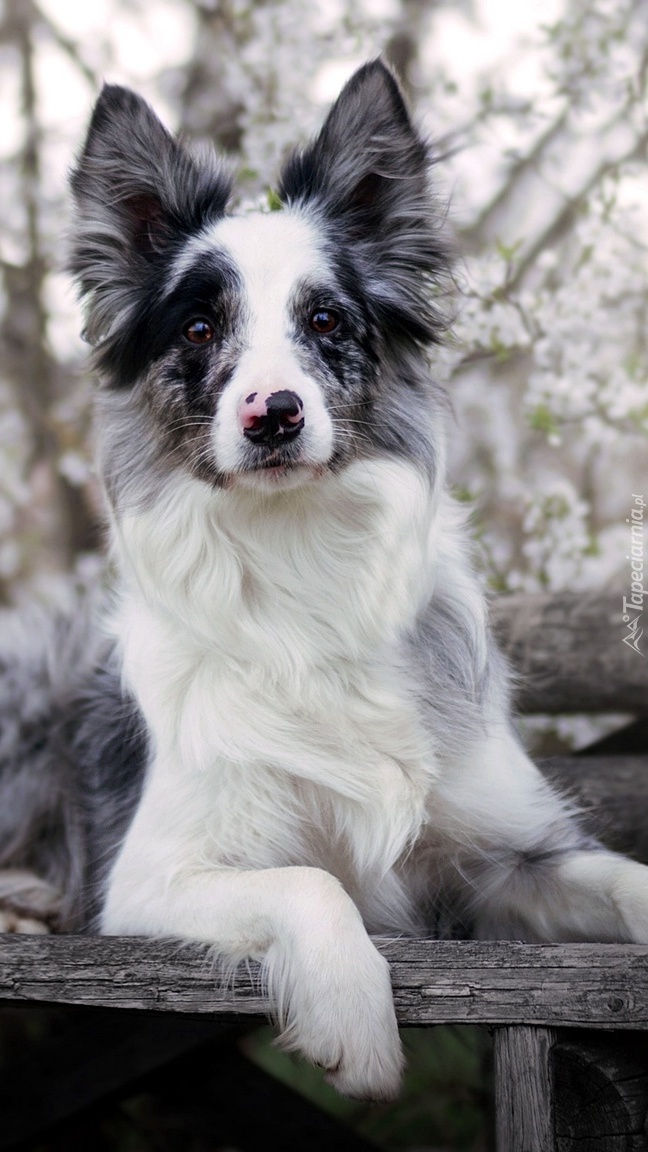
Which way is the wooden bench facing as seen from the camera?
toward the camera

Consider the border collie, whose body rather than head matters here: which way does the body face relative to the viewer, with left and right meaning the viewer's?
facing the viewer and to the right of the viewer
